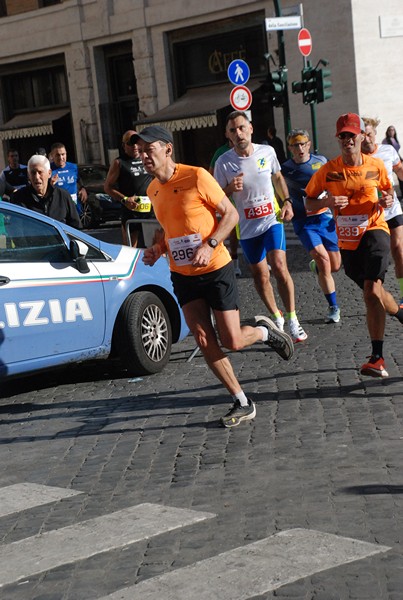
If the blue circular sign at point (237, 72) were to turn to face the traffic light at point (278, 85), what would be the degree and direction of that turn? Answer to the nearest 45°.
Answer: approximately 135° to its left

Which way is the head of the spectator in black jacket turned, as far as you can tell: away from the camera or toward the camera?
toward the camera

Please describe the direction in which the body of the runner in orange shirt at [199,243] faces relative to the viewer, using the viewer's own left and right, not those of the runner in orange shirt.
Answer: facing the viewer and to the left of the viewer

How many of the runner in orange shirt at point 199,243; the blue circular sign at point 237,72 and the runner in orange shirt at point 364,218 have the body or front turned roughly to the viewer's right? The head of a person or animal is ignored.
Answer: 0

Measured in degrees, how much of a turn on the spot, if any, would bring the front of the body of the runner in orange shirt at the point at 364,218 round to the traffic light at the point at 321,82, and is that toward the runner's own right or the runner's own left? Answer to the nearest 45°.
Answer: approximately 135° to the runner's own right

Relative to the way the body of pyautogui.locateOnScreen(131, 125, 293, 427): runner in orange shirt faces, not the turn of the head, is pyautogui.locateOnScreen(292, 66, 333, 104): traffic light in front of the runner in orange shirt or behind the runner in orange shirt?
behind

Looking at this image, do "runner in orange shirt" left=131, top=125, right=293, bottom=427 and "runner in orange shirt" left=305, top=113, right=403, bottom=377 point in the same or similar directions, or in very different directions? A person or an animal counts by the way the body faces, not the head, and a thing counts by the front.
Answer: same or similar directions

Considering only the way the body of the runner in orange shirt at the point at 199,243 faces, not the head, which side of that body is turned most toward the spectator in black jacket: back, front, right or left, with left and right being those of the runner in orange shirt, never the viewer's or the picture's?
right

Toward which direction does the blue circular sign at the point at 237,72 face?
toward the camera

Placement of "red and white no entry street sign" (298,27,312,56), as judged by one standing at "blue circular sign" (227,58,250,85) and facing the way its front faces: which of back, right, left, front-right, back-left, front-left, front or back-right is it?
back-left

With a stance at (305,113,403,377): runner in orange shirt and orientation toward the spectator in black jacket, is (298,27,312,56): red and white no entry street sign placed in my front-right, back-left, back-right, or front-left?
front-right

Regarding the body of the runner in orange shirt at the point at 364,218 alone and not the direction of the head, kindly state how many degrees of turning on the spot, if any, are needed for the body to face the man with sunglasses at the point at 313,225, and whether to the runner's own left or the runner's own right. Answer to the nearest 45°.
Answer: approximately 135° to the runner's own right
